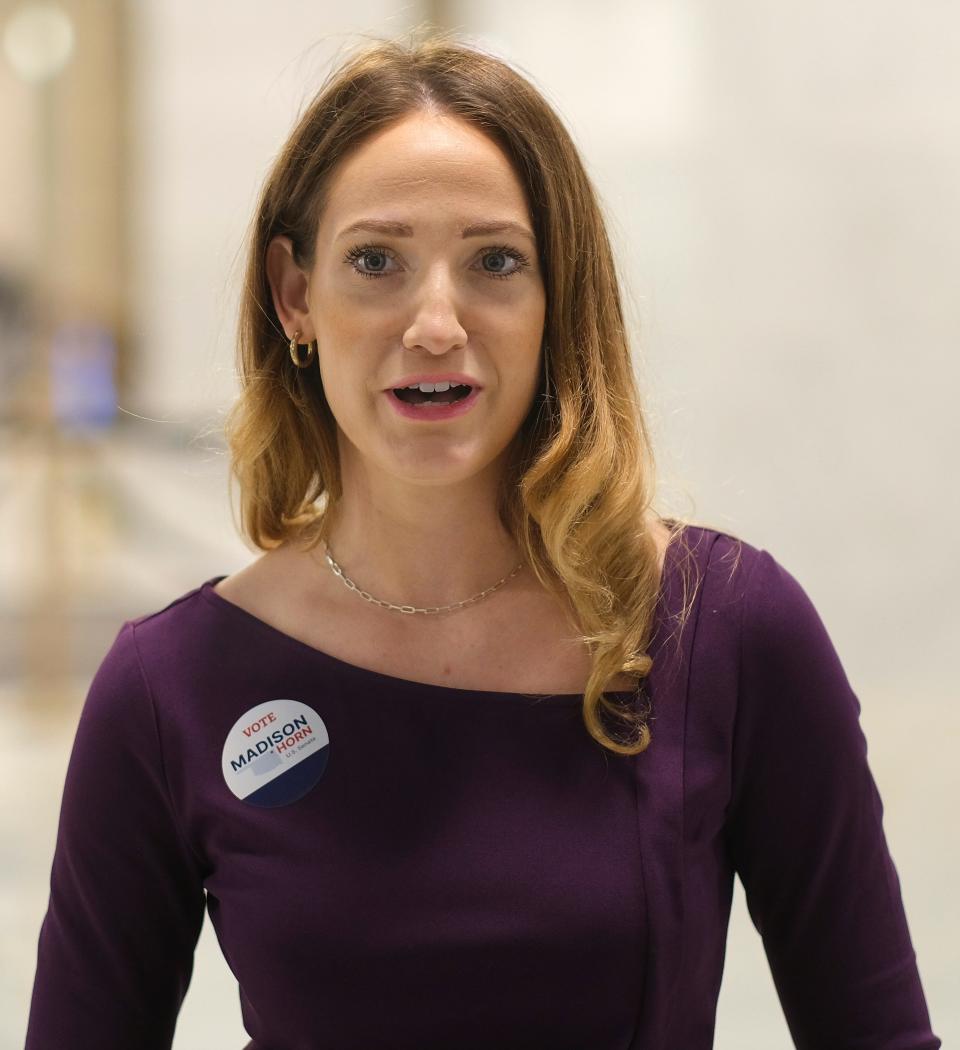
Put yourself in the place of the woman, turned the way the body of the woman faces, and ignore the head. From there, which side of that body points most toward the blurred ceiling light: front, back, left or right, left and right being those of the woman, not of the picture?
back

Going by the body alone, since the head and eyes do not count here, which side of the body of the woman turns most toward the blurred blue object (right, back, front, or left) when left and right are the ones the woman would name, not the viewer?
back

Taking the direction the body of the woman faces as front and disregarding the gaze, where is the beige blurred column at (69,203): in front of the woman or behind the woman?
behind

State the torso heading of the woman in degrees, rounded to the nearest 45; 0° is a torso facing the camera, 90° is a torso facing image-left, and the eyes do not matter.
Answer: approximately 0°
